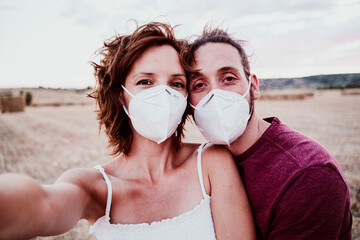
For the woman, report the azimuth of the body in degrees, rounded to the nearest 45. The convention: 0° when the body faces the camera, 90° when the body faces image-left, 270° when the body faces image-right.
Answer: approximately 0°

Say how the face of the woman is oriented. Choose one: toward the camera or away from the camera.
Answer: toward the camera

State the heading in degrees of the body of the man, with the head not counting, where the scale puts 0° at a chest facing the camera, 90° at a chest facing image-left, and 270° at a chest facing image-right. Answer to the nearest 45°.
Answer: approximately 45°

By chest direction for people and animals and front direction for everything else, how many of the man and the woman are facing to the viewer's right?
0

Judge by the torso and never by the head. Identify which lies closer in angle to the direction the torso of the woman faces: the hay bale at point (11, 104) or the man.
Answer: the man

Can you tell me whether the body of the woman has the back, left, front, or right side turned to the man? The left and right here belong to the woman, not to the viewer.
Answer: left

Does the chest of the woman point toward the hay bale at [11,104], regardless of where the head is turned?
no
